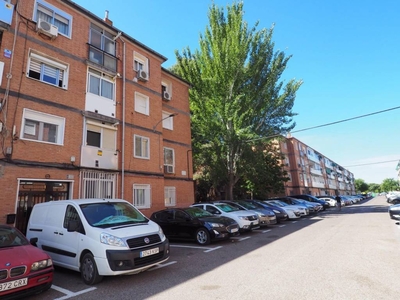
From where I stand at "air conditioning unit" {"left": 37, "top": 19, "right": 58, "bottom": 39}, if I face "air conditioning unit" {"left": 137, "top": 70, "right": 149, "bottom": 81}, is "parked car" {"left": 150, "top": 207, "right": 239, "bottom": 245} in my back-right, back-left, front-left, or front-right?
front-right

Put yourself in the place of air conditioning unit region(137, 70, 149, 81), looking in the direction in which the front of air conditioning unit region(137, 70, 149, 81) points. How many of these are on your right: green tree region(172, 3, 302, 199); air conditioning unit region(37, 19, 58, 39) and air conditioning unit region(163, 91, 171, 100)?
1

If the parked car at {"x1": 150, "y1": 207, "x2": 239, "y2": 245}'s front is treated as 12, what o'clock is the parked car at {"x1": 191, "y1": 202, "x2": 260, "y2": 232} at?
the parked car at {"x1": 191, "y1": 202, "x2": 260, "y2": 232} is roughly at 9 o'clock from the parked car at {"x1": 150, "y1": 207, "x2": 239, "y2": 245}.

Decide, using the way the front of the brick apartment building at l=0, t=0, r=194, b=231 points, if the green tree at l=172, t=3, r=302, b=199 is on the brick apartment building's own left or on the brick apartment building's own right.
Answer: on the brick apartment building's own left

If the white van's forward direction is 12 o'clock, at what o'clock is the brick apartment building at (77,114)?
The brick apartment building is roughly at 7 o'clock from the white van.

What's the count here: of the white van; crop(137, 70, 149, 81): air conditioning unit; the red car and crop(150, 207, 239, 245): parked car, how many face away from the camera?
0

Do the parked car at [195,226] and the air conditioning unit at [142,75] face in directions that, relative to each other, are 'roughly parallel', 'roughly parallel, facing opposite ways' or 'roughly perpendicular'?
roughly parallel

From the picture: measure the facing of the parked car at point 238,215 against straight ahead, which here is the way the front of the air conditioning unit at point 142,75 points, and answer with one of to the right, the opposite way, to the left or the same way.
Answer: the same way

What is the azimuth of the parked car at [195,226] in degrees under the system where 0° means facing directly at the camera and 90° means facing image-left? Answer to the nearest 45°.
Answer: approximately 315°

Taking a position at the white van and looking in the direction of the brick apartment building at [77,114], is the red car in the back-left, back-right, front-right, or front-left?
back-left

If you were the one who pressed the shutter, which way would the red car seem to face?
facing the viewer and to the right of the viewer

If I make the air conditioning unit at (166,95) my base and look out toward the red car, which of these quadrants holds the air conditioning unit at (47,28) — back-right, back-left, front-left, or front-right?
front-right

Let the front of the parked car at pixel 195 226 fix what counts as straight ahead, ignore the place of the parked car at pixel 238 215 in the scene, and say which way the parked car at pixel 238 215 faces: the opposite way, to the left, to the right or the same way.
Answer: the same way

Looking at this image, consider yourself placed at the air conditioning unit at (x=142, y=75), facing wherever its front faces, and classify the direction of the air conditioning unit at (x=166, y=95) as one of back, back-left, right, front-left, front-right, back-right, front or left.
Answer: left

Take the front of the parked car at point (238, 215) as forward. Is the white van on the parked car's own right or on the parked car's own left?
on the parked car's own right

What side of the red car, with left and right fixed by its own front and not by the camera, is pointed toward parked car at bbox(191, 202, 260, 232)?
left
